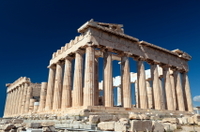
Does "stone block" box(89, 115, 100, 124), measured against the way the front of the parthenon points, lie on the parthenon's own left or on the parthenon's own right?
on the parthenon's own right

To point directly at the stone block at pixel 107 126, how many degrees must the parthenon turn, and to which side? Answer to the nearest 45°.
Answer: approximately 45° to its right

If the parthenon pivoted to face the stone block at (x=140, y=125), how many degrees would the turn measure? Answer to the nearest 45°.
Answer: approximately 45° to its right

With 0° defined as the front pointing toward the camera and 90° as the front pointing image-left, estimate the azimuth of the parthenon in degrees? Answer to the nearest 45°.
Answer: approximately 315°

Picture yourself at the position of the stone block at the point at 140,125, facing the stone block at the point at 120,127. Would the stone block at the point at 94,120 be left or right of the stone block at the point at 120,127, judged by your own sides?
right

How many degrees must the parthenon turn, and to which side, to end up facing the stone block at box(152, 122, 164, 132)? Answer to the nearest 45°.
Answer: approximately 45° to its right

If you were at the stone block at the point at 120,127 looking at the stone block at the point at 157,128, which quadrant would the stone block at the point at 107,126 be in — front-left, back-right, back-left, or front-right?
back-left

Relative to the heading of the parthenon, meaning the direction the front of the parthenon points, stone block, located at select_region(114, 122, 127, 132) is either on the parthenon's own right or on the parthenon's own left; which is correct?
on the parthenon's own right
